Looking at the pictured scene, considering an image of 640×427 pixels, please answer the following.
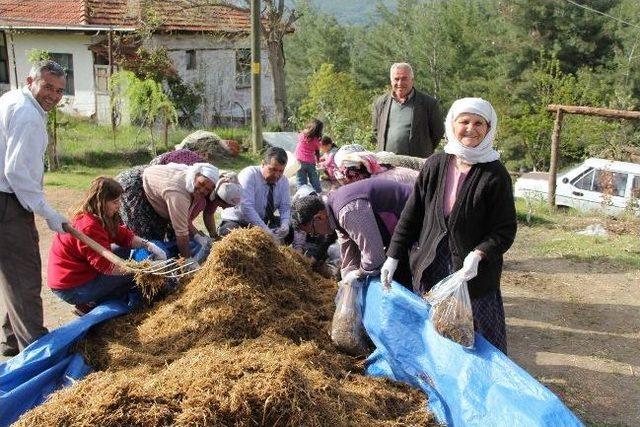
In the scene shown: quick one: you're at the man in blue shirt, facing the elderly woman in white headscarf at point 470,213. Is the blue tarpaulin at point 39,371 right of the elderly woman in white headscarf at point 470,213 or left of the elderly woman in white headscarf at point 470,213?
right

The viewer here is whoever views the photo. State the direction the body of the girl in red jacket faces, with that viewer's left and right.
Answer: facing to the right of the viewer

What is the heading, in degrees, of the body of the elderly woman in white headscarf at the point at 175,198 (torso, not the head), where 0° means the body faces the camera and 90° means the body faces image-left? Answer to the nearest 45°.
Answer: approximately 315°

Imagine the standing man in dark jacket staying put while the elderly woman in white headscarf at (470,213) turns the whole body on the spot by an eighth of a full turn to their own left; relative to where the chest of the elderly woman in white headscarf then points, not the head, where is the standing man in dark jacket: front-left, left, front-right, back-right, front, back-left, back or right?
back

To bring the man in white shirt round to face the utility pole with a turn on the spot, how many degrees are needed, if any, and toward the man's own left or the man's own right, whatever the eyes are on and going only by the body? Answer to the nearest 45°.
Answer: approximately 45° to the man's own left

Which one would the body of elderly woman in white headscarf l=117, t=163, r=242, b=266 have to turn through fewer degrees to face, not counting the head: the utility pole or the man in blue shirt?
the man in blue shirt

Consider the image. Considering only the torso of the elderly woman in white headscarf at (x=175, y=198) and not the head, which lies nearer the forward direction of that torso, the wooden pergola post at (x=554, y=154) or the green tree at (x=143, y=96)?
the wooden pergola post

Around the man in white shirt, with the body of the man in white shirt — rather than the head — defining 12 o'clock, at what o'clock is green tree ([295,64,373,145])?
The green tree is roughly at 10 o'clock from the man in white shirt.

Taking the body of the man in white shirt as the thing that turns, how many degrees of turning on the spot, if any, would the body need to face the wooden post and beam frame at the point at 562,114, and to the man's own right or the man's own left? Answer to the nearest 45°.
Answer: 0° — they already face it

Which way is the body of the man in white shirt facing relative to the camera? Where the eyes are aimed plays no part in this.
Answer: to the viewer's right

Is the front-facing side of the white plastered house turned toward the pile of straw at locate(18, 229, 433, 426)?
yes
